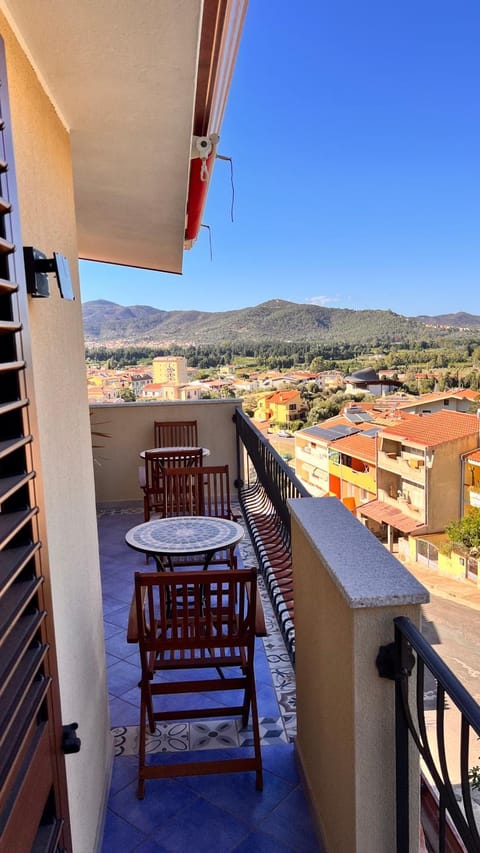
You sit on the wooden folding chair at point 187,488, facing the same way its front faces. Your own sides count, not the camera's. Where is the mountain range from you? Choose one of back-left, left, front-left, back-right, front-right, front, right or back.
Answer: back

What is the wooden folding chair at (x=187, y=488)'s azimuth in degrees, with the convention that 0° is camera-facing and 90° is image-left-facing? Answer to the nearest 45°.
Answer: approximately 0°

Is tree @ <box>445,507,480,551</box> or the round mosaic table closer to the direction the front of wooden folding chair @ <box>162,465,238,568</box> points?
the round mosaic table

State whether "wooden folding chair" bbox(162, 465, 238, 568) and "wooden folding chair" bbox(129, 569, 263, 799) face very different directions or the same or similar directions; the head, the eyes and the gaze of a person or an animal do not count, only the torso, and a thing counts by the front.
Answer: very different directions

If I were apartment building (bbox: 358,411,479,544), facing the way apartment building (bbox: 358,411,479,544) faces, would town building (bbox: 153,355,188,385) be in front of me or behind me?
behind

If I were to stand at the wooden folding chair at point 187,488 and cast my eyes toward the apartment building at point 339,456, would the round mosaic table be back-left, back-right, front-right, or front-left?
back-right

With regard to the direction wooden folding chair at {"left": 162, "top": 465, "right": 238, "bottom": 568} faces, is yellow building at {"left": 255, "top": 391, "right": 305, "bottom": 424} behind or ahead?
behind

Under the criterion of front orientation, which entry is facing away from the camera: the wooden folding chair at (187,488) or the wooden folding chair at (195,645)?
the wooden folding chair at (195,645)

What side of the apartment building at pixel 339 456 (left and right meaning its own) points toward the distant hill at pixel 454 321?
back

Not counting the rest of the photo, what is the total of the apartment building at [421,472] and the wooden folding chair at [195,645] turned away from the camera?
1

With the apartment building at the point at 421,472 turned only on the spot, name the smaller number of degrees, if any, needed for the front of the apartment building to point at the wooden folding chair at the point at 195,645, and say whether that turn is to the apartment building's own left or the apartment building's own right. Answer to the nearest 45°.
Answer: approximately 45° to the apartment building's own left

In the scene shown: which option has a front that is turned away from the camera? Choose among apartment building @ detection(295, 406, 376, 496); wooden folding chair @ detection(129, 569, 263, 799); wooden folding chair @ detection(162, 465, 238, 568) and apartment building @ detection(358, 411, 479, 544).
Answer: wooden folding chair @ detection(129, 569, 263, 799)

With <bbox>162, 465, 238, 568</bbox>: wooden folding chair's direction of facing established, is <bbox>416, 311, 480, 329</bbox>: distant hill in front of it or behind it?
behind

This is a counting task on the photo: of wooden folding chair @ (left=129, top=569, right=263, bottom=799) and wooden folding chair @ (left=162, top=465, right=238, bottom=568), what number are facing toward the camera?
1

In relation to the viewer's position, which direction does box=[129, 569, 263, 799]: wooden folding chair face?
facing away from the viewer

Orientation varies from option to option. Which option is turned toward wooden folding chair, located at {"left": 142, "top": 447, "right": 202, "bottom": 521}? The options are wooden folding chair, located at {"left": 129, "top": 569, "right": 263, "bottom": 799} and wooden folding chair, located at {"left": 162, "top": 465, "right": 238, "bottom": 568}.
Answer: wooden folding chair, located at {"left": 129, "top": 569, "right": 263, "bottom": 799}

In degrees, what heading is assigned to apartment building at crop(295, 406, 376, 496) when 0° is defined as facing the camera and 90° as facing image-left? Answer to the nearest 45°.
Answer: approximately 45°

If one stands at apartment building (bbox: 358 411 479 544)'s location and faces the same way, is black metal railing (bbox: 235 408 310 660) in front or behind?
in front

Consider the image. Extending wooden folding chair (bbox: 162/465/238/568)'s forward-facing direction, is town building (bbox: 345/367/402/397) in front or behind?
behind
